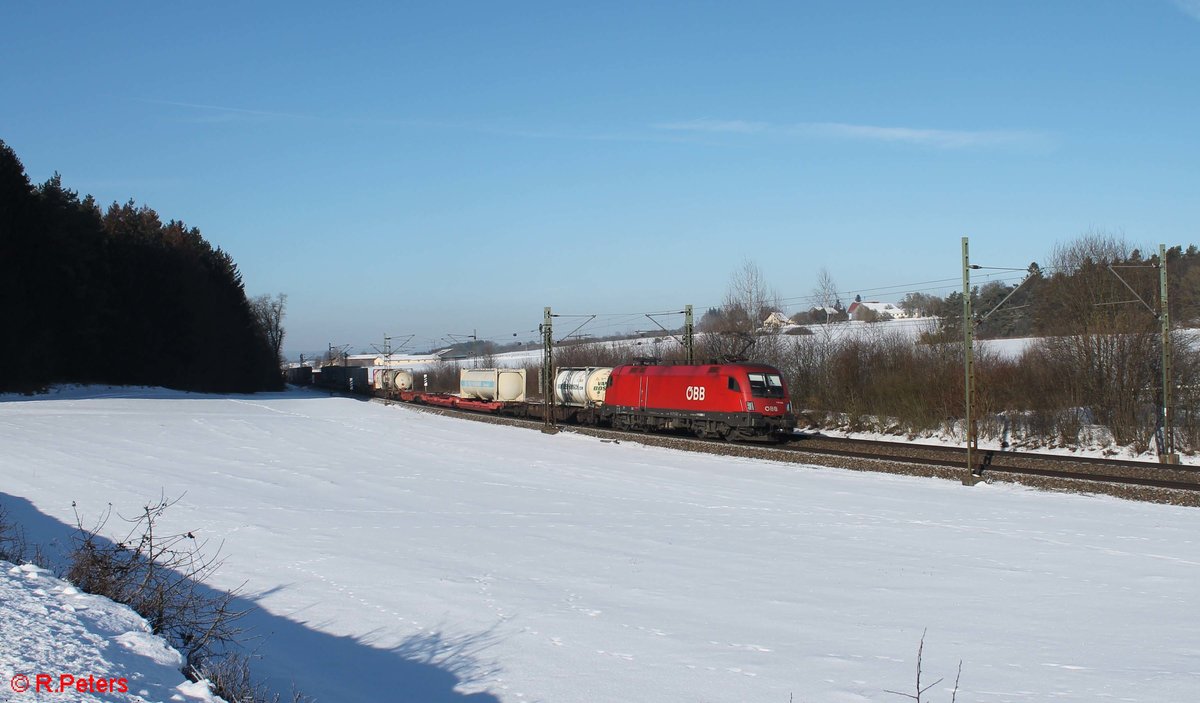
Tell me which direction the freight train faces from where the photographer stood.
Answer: facing the viewer and to the right of the viewer
